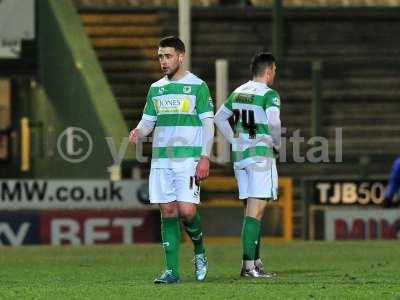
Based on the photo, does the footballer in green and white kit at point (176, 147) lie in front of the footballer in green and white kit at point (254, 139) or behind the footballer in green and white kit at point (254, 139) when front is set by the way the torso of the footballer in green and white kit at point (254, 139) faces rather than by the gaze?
behind

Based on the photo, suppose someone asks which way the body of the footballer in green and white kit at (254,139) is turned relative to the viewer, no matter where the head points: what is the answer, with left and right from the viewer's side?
facing away from the viewer and to the right of the viewer
